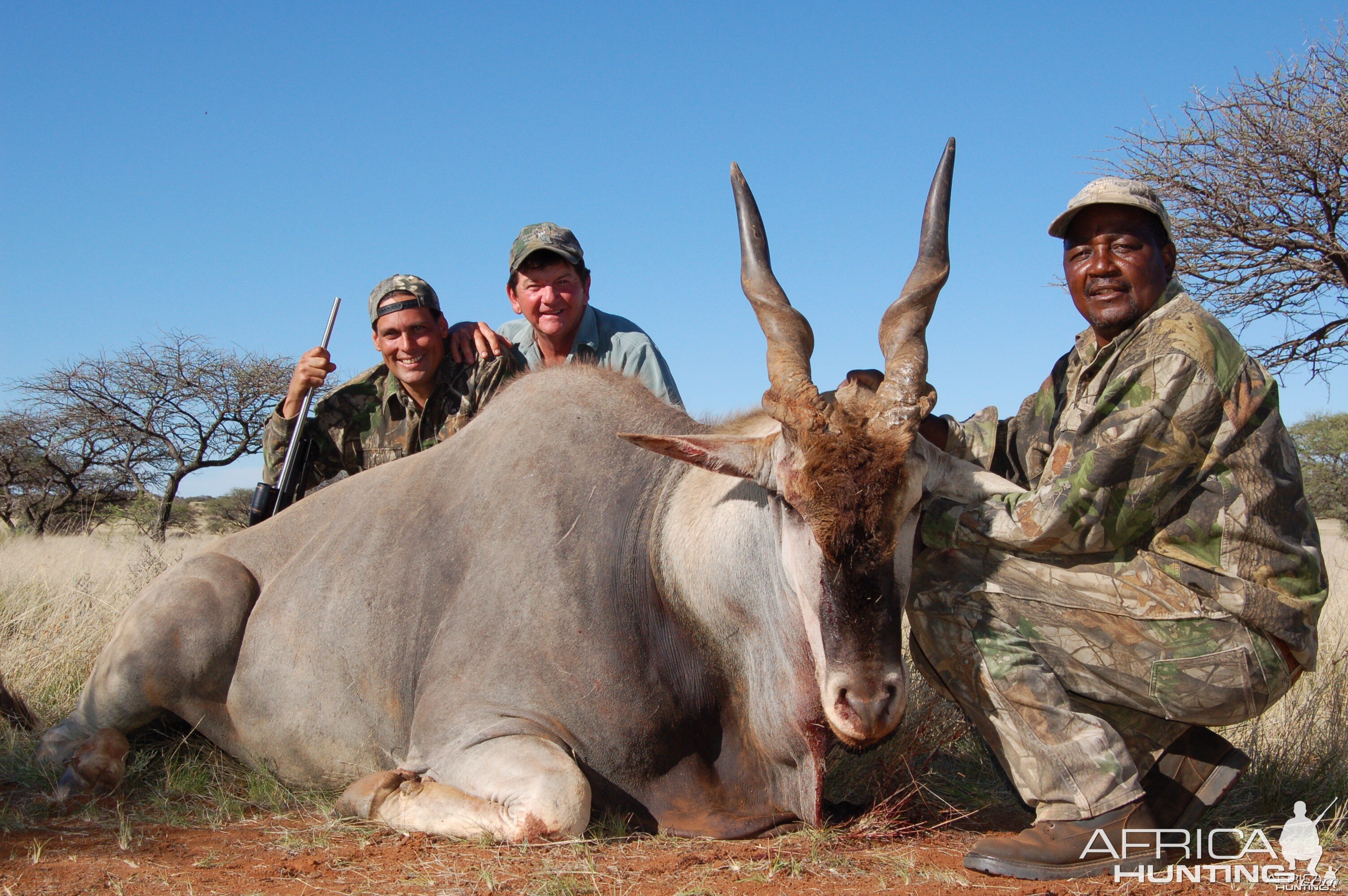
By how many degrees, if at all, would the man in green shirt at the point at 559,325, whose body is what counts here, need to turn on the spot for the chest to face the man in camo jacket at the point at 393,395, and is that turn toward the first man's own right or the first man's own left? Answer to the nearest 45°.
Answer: approximately 90° to the first man's own right

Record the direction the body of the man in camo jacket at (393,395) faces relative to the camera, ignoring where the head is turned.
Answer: toward the camera

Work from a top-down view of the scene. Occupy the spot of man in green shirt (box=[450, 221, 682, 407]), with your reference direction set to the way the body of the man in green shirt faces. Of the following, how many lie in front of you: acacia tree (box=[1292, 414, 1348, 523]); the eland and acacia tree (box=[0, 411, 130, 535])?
1

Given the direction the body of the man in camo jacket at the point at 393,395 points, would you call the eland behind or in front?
in front

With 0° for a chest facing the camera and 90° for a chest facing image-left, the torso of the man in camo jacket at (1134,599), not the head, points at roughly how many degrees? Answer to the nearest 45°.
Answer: approximately 90°

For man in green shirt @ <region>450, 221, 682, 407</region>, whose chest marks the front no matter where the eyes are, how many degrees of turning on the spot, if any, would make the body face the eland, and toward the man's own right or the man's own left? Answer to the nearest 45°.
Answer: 0° — they already face it

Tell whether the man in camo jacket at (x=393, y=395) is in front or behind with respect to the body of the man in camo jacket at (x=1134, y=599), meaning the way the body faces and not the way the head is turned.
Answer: in front

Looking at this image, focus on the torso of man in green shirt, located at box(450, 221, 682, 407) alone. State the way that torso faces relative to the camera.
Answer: toward the camera

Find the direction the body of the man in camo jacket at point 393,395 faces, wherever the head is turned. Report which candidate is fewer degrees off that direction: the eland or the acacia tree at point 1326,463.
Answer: the eland
